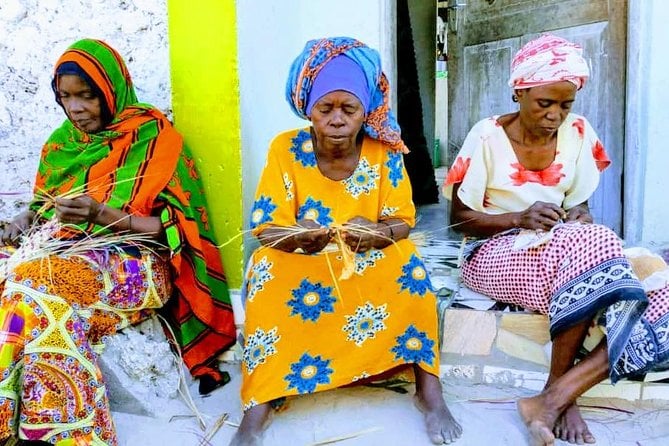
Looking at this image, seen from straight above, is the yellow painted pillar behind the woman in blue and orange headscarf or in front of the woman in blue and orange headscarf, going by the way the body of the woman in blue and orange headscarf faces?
behind

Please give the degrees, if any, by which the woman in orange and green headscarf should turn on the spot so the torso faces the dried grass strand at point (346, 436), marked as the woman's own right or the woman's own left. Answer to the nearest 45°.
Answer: approximately 90° to the woman's own left

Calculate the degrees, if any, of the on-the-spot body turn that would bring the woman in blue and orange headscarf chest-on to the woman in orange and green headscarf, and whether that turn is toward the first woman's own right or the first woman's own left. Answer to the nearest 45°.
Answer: approximately 90° to the first woman's own right

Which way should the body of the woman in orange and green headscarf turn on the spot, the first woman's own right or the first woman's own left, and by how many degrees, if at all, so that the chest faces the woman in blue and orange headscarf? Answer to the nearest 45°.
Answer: approximately 90° to the first woman's own left

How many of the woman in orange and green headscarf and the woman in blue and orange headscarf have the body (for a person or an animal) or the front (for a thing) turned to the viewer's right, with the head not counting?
0

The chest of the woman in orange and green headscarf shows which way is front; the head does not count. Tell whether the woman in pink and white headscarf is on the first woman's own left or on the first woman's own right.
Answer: on the first woman's own left
